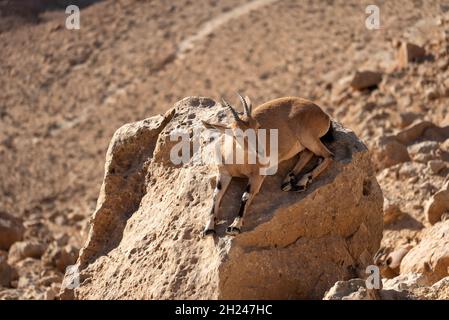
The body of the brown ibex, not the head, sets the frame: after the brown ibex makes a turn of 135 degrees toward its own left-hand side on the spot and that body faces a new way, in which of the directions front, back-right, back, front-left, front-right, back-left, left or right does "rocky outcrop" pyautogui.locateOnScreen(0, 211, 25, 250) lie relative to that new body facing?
back-left

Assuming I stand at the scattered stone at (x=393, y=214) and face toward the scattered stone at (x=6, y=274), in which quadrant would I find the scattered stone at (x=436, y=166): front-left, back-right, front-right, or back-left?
back-right

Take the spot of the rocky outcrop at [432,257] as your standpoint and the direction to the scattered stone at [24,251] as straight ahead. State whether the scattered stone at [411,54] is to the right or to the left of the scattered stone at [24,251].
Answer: right

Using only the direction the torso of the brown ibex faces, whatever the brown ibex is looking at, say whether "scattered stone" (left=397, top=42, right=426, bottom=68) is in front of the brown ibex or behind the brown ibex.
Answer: behind

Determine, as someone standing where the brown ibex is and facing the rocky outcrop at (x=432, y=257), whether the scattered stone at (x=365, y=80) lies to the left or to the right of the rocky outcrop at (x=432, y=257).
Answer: left

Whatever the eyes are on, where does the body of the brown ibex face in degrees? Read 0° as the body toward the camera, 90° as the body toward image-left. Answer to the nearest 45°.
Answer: approximately 45°

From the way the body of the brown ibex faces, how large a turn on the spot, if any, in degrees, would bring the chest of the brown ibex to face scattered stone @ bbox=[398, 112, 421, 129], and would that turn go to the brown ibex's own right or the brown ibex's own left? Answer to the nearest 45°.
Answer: approximately 135° to the brown ibex's own right

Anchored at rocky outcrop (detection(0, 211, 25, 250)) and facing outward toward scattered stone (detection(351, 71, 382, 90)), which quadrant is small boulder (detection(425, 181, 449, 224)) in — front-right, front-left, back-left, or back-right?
front-right

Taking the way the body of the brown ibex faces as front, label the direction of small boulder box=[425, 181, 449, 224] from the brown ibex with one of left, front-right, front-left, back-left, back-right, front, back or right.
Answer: back

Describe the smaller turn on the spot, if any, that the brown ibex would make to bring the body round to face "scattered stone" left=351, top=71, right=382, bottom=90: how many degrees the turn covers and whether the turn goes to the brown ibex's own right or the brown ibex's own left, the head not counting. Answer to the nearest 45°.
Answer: approximately 135° to the brown ibex's own right

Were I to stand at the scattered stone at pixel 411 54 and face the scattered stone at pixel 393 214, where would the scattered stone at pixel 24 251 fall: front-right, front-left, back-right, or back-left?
front-right

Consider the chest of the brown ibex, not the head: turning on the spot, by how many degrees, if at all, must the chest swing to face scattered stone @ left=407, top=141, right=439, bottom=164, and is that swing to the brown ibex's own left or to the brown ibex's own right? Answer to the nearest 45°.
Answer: approximately 180°
